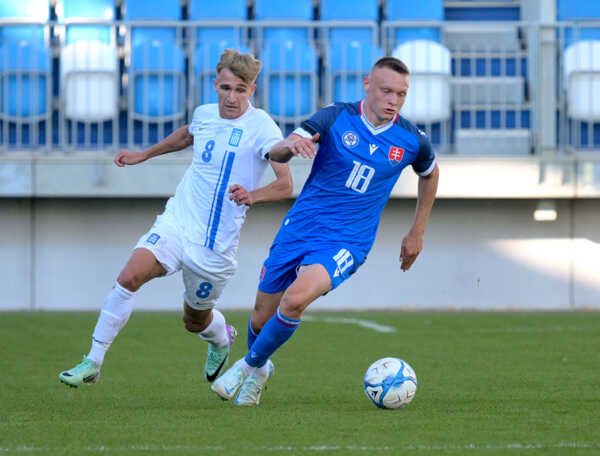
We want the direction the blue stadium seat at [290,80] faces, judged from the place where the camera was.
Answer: facing the viewer

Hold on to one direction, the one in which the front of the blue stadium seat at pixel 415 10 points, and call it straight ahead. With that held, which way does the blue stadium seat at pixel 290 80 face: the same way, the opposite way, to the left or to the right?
the same way

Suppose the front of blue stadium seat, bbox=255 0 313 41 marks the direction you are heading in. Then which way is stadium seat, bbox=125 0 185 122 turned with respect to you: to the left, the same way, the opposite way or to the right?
the same way

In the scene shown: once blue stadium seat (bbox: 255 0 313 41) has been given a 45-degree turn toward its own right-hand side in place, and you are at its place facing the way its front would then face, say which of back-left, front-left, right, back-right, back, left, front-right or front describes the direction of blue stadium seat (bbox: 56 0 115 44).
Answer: front-right

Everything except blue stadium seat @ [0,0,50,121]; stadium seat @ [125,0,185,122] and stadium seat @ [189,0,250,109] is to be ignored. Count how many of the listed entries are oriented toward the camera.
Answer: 3

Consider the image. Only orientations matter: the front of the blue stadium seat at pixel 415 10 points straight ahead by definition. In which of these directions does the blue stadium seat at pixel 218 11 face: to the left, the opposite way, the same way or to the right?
the same way

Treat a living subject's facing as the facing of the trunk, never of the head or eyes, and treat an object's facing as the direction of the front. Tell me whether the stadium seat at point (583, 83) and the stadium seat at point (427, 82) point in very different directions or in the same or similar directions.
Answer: same or similar directions

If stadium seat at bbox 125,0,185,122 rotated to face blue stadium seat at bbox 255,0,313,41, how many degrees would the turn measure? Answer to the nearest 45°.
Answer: approximately 135° to its left

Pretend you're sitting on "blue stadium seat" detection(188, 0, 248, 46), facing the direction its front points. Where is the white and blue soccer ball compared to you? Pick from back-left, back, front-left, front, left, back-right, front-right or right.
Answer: front

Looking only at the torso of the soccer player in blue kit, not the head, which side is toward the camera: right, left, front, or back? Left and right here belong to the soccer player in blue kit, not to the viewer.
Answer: front

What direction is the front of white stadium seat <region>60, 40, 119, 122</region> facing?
toward the camera

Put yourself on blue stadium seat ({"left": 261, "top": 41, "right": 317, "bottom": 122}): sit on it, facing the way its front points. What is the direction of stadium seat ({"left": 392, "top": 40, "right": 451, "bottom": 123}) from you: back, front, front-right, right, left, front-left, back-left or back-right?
left

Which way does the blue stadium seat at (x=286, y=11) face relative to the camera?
toward the camera

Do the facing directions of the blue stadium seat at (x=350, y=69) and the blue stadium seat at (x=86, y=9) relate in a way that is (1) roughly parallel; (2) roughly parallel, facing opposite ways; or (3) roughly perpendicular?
roughly parallel
